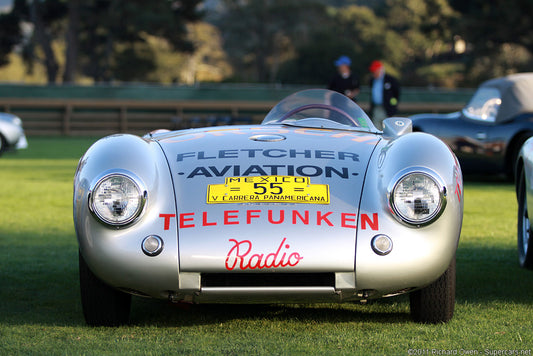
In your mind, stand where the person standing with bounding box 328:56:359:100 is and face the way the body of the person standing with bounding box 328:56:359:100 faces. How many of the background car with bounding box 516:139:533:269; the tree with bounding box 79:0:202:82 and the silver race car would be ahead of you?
2

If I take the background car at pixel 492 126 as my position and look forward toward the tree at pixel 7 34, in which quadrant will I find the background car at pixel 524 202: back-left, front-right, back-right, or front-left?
back-left

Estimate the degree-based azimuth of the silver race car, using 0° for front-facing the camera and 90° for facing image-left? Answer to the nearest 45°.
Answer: approximately 0°

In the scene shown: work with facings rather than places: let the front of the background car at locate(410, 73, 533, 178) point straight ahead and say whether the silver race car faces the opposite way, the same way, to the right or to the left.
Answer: to the left

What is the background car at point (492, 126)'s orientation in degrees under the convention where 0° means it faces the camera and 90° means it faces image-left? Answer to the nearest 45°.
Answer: approximately 90°

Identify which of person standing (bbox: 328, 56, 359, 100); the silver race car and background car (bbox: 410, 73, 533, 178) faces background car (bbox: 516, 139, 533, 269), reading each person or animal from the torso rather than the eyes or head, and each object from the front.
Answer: the person standing
